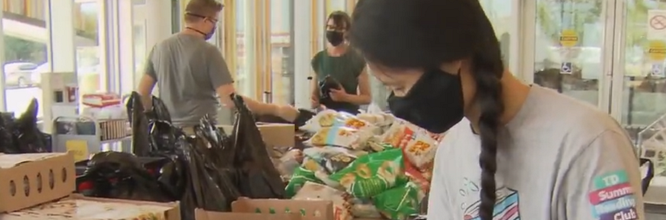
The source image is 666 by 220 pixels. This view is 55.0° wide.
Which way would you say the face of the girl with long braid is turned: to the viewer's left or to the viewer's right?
to the viewer's left

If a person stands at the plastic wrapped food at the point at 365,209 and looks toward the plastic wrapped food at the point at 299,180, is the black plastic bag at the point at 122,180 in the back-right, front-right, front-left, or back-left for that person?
front-left

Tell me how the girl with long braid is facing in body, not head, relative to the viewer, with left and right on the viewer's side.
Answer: facing the viewer and to the left of the viewer

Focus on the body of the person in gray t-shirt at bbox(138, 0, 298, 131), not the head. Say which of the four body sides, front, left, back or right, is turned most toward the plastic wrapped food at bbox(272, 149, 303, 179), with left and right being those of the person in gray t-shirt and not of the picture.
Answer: right

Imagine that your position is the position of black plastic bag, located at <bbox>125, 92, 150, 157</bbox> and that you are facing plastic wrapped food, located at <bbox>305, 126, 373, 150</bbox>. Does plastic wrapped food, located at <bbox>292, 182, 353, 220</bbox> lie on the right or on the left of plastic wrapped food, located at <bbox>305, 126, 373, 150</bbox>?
right

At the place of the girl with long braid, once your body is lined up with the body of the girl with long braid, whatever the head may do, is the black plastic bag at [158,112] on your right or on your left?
on your right

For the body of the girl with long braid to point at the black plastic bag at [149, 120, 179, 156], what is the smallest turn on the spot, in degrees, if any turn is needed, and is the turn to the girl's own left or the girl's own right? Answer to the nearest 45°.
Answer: approximately 90° to the girl's own right

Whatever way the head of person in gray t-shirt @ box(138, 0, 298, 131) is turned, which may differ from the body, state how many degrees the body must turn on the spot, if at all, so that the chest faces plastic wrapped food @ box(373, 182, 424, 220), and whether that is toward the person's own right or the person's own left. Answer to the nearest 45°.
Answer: approximately 90° to the person's own right

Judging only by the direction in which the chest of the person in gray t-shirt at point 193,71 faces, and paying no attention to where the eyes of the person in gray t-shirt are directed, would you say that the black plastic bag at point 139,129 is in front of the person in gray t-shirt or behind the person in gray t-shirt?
behind

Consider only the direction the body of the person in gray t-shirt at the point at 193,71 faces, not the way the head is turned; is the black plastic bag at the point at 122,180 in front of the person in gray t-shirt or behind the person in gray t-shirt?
behind

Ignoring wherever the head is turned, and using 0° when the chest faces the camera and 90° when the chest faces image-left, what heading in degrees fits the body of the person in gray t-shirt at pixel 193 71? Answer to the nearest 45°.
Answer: approximately 225°

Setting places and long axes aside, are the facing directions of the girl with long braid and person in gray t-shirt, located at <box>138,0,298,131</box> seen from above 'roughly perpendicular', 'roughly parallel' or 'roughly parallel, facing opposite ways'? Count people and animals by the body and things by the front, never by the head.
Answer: roughly parallel, facing opposite ways
